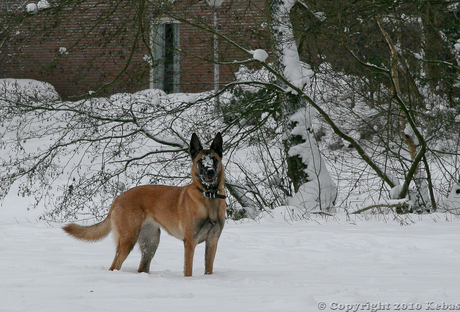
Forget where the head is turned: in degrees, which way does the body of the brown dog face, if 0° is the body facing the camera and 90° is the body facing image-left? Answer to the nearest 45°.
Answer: approximately 315°

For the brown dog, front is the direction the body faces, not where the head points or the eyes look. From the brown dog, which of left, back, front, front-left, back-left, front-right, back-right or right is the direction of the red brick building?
back-left
